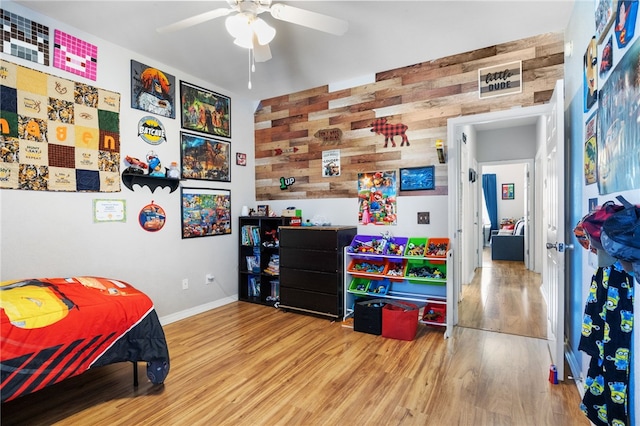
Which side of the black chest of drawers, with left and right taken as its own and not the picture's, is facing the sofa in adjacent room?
back

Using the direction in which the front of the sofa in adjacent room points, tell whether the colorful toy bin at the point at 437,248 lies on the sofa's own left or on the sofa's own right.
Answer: on the sofa's own left

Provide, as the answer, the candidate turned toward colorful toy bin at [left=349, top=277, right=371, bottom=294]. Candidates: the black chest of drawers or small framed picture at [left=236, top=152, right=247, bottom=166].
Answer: the small framed picture

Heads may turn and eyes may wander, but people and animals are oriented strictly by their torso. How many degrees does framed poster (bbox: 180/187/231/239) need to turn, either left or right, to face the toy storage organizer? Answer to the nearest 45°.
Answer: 0° — it already faces it

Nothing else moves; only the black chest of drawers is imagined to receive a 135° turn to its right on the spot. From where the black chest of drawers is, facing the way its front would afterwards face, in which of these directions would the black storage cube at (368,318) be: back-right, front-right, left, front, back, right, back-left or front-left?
back-right

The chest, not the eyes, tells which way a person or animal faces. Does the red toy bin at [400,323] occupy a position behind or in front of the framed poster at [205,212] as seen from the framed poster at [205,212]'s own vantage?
in front

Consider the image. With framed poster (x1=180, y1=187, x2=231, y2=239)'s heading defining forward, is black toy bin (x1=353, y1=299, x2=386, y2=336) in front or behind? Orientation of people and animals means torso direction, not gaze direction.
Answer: in front

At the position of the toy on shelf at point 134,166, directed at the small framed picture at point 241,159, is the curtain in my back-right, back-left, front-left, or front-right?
front-right

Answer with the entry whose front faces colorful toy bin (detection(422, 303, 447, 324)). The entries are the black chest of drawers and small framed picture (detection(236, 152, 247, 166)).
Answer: the small framed picture

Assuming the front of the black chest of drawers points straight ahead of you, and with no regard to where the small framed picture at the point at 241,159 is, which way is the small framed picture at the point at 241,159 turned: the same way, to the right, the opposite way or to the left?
to the left

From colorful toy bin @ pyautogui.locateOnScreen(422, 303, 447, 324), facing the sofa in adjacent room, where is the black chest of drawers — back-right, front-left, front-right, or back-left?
back-left

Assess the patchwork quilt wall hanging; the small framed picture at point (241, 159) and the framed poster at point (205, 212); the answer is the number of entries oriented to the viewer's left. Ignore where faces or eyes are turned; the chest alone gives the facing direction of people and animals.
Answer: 0

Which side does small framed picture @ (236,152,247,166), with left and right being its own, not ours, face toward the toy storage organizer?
front

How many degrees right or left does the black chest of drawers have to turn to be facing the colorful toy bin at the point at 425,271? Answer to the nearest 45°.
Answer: approximately 135° to its left

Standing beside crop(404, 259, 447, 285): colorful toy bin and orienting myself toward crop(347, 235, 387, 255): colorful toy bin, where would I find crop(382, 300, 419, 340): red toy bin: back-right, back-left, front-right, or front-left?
front-left
